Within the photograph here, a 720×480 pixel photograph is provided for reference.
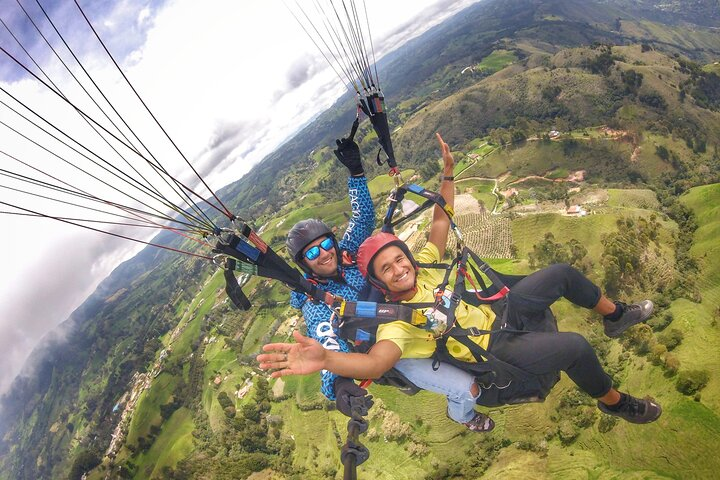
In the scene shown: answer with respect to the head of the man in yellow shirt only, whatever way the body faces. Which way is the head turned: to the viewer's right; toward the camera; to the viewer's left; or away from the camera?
toward the camera

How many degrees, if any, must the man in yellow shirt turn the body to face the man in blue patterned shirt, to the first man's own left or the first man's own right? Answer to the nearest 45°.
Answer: approximately 180°

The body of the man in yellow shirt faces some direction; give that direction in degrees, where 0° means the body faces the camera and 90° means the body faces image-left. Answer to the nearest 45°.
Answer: approximately 315°
